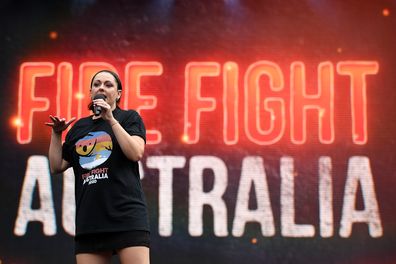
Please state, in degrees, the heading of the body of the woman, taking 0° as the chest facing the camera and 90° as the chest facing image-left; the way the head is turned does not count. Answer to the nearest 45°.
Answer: approximately 45°
